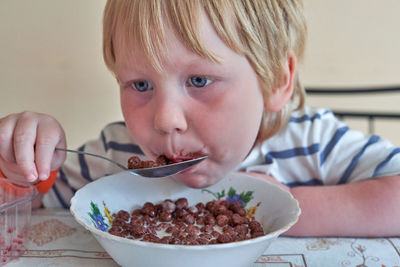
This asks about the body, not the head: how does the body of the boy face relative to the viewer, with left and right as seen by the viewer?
facing the viewer and to the left of the viewer
